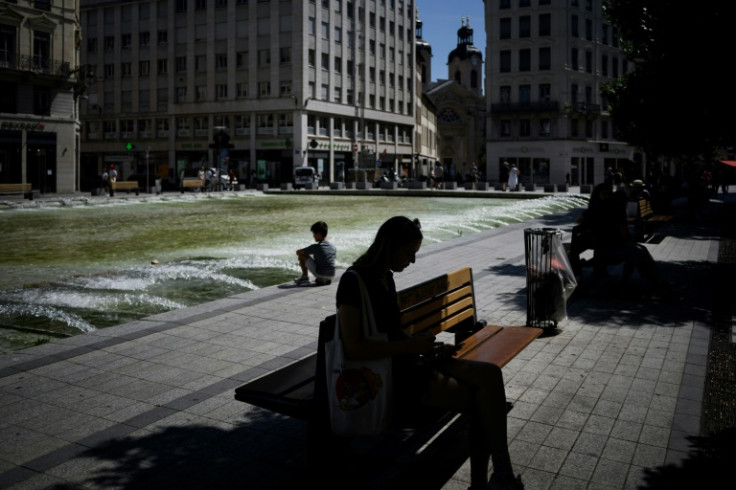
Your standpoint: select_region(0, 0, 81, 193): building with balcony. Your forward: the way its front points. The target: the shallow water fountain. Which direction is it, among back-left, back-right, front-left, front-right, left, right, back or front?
front-right

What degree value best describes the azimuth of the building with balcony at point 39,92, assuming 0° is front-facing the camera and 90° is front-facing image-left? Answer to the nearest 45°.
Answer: approximately 315°

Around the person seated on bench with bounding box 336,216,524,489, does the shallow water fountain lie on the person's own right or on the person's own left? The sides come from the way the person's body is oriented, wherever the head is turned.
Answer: on the person's own left

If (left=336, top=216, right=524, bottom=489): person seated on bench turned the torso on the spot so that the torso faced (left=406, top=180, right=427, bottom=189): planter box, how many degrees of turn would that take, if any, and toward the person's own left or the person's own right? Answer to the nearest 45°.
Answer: approximately 90° to the person's own left

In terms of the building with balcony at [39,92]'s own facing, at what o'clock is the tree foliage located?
The tree foliage is roughly at 1 o'clock from the building with balcony.

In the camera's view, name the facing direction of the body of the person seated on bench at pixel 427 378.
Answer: to the viewer's right
